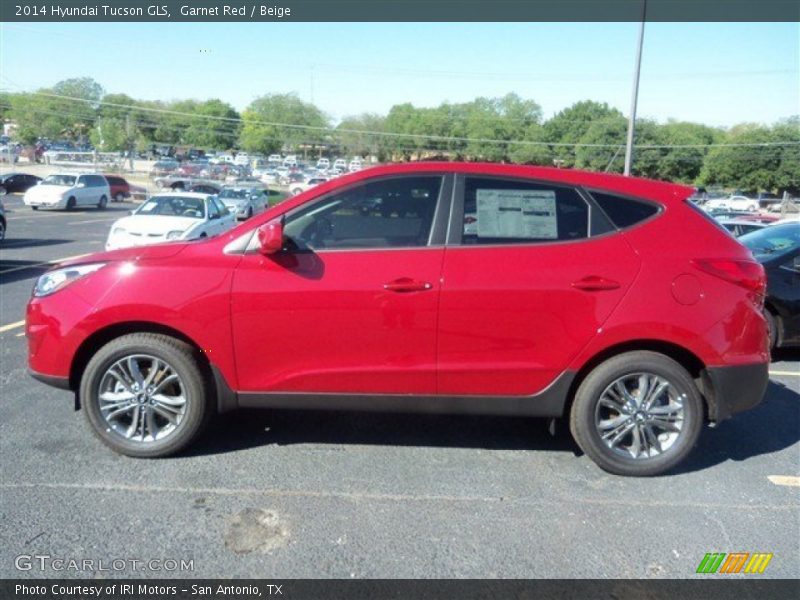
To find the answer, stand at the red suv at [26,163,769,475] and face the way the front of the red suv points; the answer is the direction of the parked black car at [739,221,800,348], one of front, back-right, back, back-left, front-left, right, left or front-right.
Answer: back-right

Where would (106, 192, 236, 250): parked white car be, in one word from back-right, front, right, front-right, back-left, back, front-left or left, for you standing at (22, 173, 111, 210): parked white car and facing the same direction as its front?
front-left

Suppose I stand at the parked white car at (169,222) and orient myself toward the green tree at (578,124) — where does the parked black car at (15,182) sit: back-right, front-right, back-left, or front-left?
front-left

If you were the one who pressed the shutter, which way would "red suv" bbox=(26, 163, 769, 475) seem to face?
facing to the left of the viewer

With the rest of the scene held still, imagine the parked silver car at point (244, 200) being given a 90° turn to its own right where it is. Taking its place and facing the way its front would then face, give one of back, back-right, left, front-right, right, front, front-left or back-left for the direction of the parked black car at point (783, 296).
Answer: back-left

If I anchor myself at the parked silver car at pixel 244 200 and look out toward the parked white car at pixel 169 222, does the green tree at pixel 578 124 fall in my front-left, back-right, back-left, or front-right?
back-left

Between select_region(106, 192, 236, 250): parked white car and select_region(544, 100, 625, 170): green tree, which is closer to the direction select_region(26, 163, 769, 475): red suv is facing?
the parked white car

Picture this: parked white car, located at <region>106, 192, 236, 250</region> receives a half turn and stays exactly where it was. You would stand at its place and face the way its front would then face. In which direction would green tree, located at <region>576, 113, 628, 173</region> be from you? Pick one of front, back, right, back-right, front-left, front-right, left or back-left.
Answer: front

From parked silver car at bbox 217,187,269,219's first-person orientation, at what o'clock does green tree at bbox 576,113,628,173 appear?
The green tree is roughly at 7 o'clock from the parked silver car.

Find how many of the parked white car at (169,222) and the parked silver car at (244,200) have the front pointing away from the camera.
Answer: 0

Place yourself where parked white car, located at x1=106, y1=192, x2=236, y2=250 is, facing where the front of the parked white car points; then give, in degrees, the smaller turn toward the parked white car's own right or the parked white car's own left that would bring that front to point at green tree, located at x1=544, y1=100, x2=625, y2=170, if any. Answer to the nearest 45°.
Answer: approximately 180°

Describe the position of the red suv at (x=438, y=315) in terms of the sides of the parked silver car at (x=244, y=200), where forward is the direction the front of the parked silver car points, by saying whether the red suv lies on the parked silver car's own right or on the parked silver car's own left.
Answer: on the parked silver car's own left

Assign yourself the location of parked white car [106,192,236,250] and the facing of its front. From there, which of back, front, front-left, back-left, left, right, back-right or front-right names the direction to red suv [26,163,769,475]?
front-left

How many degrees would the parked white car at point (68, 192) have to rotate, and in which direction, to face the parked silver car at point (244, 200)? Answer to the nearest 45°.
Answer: approximately 90° to its left

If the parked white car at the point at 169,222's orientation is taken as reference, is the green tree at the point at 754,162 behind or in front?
behind

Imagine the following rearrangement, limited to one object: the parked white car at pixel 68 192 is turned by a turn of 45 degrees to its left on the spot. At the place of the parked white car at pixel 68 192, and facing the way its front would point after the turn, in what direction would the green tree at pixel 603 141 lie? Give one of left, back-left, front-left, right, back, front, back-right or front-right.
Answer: left

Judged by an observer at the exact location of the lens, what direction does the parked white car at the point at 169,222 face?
facing the viewer and to the left of the viewer

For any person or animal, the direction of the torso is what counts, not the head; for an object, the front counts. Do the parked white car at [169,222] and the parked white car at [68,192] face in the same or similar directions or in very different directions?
same or similar directions
